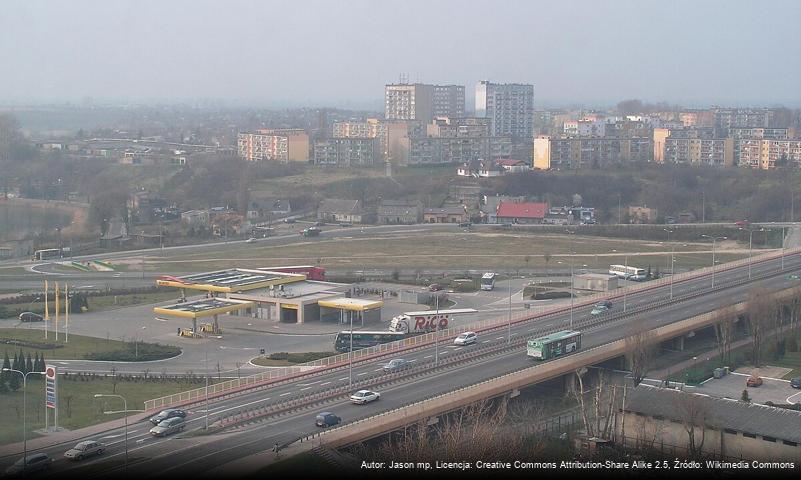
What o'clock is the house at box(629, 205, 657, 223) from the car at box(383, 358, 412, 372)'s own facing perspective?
The house is roughly at 5 o'clock from the car.

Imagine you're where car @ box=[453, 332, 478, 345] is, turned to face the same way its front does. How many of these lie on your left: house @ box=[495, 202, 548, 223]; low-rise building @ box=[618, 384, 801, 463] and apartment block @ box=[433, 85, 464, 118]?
1

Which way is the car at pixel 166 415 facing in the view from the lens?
facing the viewer and to the left of the viewer

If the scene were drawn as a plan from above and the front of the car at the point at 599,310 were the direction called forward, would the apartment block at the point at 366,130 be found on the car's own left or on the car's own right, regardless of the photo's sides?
on the car's own right

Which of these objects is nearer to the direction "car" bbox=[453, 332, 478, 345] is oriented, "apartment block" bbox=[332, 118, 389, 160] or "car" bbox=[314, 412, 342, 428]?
the car

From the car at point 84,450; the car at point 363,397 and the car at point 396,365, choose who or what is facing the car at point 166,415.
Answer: the car at point 396,365

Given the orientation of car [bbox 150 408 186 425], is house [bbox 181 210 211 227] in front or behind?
behind

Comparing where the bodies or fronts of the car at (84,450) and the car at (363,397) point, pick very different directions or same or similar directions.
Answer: very different directions

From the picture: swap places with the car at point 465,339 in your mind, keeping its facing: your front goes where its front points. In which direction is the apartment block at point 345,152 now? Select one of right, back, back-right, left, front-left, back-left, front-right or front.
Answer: back-right

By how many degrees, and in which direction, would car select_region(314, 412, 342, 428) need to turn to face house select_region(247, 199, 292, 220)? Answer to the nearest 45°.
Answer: approximately 45° to its left

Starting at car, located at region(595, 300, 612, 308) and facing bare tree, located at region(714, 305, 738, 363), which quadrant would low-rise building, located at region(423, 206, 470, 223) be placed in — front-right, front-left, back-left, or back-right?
back-left
